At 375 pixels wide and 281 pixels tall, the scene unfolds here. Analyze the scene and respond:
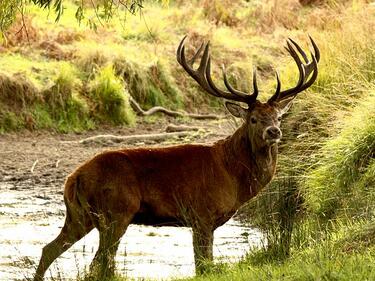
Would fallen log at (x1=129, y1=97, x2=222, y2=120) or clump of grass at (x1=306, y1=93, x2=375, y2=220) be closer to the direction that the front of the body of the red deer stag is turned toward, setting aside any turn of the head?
the clump of grass

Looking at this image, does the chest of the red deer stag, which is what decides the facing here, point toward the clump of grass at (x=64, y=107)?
no

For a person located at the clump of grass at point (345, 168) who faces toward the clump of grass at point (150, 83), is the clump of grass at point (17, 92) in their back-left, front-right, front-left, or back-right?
front-left

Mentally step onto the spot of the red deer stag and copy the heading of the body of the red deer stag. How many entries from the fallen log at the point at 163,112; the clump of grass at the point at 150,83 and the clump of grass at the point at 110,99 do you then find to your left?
3

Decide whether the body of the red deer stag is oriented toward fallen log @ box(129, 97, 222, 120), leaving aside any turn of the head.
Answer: no

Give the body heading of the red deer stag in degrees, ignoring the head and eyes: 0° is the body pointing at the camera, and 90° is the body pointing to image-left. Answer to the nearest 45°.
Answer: approximately 270°

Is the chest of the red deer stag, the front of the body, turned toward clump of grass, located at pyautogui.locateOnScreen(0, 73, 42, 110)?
no

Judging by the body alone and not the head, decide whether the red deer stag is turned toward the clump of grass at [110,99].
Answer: no

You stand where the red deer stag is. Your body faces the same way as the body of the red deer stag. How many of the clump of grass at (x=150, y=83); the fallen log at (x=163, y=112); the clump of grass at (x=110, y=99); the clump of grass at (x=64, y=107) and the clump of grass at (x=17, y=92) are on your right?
0

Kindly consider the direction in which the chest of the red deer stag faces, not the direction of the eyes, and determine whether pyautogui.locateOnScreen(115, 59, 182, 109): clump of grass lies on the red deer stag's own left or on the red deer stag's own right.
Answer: on the red deer stag's own left

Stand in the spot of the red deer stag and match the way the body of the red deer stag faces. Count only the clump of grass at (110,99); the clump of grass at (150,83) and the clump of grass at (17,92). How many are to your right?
0
